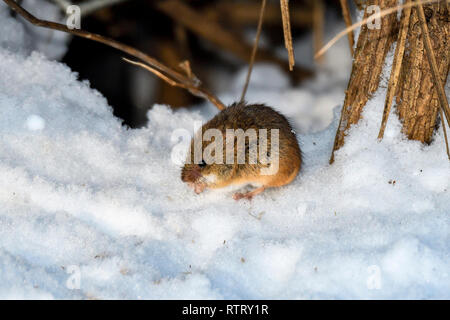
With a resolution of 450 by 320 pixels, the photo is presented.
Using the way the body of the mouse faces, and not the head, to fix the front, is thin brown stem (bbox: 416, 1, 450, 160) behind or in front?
behind

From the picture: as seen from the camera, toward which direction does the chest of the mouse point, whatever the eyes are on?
to the viewer's left
